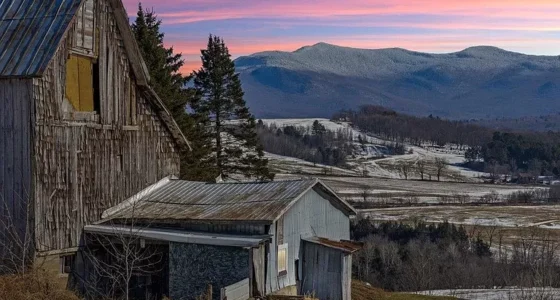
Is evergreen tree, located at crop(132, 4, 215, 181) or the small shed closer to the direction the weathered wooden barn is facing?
the small shed

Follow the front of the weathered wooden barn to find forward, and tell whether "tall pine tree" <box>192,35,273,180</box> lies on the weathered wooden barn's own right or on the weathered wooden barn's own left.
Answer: on the weathered wooden barn's own left

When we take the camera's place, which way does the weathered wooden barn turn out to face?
facing the viewer and to the right of the viewer

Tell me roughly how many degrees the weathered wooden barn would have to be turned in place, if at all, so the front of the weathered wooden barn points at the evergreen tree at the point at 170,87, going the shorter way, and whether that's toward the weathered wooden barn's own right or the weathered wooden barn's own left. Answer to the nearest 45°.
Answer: approximately 135° to the weathered wooden barn's own left

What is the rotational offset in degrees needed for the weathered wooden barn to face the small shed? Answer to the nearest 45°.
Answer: approximately 45° to its left
